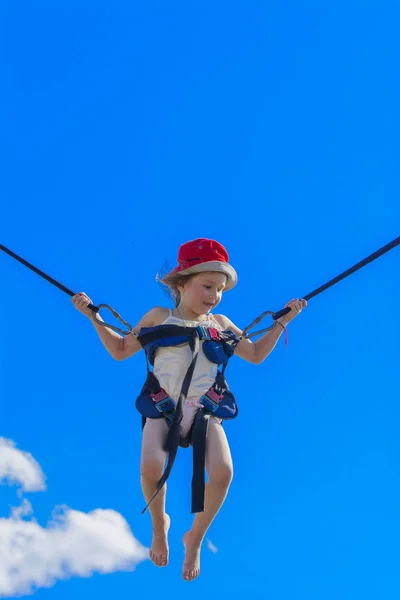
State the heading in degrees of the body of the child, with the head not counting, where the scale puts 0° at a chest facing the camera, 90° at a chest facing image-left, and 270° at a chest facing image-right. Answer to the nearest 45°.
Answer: approximately 0°
